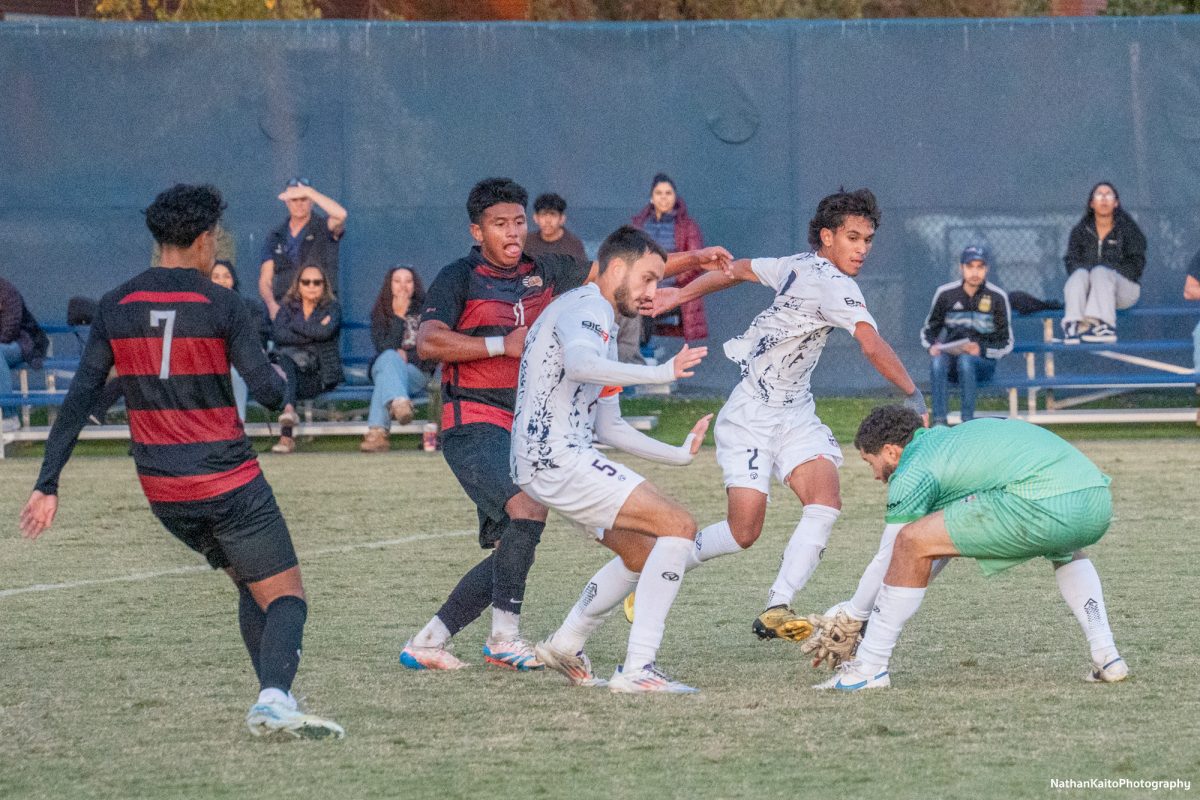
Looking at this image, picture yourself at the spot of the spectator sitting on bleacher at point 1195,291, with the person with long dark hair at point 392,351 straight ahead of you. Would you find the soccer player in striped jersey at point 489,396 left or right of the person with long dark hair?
left

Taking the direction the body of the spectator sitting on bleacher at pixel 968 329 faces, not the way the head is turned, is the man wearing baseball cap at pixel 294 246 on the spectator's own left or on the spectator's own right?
on the spectator's own right

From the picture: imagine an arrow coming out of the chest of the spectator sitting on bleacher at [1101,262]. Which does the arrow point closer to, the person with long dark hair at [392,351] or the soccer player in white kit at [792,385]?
the soccer player in white kit

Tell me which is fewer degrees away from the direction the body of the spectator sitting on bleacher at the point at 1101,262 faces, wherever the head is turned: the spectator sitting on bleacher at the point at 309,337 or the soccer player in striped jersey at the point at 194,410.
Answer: the soccer player in striped jersey

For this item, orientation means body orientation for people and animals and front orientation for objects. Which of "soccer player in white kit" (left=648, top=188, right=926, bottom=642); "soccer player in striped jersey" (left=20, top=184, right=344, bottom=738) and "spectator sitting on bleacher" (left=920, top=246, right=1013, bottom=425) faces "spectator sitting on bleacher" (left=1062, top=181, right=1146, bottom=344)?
the soccer player in striped jersey

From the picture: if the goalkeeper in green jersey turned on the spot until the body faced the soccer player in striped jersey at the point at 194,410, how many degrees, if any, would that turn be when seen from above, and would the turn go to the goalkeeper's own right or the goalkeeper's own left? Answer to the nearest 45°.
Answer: approximately 45° to the goalkeeper's own left

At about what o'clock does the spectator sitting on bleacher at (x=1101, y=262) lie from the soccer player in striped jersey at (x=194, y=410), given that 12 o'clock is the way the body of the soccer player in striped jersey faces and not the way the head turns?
The spectator sitting on bleacher is roughly at 12 o'clock from the soccer player in striped jersey.

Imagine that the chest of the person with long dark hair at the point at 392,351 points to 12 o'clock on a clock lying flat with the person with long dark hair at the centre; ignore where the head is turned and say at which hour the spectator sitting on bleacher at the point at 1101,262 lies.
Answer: The spectator sitting on bleacher is roughly at 9 o'clock from the person with long dark hair.

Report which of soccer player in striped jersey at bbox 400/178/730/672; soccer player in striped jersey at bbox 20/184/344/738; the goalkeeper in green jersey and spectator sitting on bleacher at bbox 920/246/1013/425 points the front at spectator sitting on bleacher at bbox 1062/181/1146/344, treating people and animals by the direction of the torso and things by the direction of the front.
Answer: soccer player in striped jersey at bbox 20/184/344/738

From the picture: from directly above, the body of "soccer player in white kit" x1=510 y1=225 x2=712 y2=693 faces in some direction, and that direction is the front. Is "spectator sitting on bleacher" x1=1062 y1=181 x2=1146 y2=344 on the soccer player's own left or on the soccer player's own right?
on the soccer player's own left

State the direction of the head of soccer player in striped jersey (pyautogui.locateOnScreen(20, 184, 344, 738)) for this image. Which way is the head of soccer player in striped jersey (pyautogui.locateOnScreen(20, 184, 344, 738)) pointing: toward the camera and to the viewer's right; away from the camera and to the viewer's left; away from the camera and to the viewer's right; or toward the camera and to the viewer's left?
away from the camera and to the viewer's right

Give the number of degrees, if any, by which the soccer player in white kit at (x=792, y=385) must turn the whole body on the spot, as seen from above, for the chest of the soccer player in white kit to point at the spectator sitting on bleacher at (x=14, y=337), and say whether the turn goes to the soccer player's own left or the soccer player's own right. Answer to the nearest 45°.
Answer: approximately 180°
